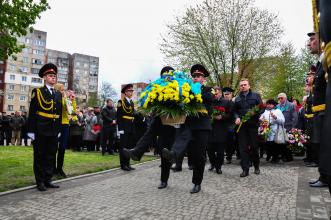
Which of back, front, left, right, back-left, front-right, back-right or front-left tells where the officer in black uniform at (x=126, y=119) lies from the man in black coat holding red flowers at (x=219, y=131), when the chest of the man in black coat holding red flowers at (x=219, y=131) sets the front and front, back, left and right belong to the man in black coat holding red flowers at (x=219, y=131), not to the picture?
front-right

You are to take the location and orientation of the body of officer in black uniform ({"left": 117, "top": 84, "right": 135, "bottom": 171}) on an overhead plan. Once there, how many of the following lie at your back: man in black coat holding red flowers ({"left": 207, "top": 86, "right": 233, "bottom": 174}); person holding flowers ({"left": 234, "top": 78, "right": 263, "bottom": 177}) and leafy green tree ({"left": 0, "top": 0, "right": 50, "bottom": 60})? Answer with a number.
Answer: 1

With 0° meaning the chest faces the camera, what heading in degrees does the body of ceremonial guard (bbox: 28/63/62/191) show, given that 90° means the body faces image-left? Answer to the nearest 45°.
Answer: approximately 315°

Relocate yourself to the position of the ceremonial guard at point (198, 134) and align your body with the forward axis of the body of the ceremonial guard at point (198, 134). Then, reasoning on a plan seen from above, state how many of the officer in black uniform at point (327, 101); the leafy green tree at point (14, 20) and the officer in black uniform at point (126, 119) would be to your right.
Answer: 2

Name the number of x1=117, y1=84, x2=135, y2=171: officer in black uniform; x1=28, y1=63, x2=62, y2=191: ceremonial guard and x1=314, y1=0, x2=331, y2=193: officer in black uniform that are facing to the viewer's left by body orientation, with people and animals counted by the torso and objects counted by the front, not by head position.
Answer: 1

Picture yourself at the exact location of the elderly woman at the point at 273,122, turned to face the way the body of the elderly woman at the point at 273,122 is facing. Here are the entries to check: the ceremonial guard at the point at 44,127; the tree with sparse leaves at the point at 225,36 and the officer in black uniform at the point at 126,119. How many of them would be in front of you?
2

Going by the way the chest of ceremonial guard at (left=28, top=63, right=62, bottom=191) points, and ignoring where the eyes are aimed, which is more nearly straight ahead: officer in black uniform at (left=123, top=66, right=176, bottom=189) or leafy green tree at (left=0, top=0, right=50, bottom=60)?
the officer in black uniform

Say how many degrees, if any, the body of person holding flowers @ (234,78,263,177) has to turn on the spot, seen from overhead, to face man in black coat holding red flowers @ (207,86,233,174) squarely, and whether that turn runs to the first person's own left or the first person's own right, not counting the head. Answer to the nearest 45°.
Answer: approximately 90° to the first person's own right

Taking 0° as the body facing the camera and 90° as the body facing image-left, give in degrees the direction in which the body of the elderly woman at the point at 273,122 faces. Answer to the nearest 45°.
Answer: approximately 45°

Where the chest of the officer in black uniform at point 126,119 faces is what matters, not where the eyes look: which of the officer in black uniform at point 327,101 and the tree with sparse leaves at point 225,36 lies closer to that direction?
the officer in black uniform

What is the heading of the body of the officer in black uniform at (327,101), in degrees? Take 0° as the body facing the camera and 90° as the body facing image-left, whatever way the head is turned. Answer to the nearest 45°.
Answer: approximately 90°

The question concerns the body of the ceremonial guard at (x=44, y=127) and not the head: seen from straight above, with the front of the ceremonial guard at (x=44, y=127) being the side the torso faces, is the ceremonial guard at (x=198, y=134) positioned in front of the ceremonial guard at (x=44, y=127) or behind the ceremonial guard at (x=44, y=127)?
in front
